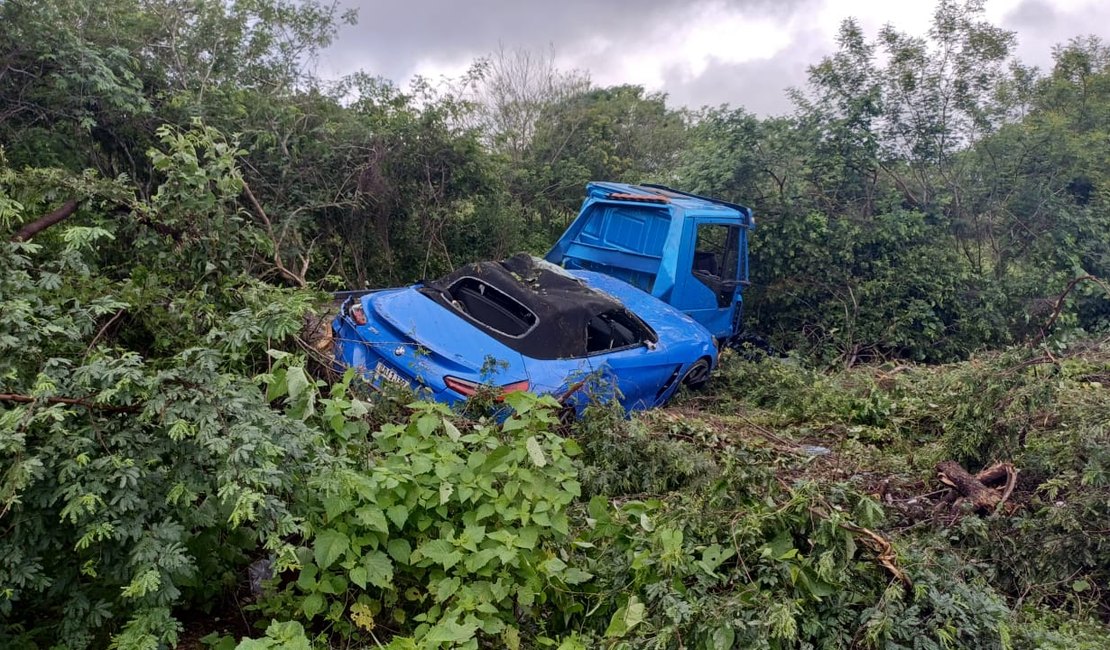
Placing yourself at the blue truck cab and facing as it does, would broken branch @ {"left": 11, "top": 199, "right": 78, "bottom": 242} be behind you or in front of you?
behind

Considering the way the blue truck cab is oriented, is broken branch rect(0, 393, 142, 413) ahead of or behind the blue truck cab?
behind

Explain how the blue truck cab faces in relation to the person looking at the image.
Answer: facing away from the viewer and to the right of the viewer
